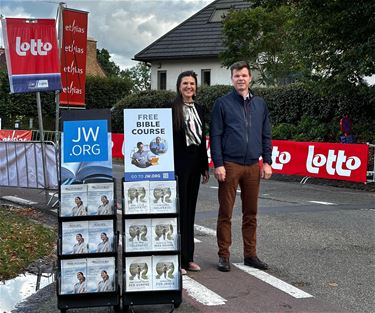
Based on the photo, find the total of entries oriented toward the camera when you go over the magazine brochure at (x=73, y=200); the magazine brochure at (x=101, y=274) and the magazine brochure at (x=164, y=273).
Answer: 3

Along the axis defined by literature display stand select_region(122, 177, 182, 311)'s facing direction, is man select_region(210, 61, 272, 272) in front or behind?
behind

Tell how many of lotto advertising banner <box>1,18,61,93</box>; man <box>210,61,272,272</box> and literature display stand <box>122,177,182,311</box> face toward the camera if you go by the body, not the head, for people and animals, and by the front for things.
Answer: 3

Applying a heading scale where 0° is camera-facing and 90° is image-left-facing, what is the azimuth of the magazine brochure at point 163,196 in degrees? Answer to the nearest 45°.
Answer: approximately 0°

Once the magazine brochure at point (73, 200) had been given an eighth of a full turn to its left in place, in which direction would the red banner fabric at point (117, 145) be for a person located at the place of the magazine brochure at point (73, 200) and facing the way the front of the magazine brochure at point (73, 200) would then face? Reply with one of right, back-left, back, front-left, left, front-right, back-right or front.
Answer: back-left

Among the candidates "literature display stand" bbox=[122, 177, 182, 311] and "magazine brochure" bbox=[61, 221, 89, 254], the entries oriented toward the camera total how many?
2
